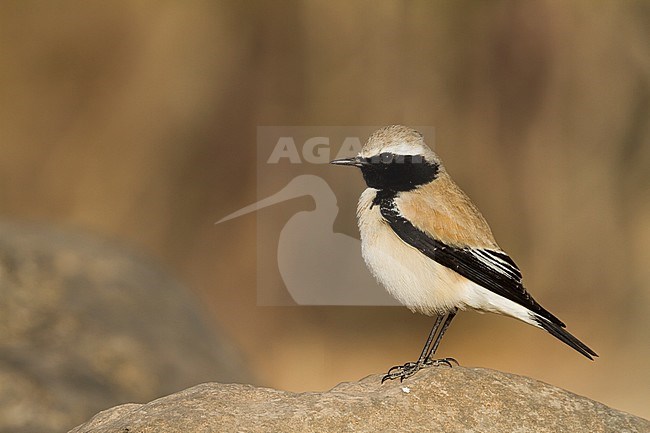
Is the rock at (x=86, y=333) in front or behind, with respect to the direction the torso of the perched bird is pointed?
in front

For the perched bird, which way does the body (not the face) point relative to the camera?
to the viewer's left
